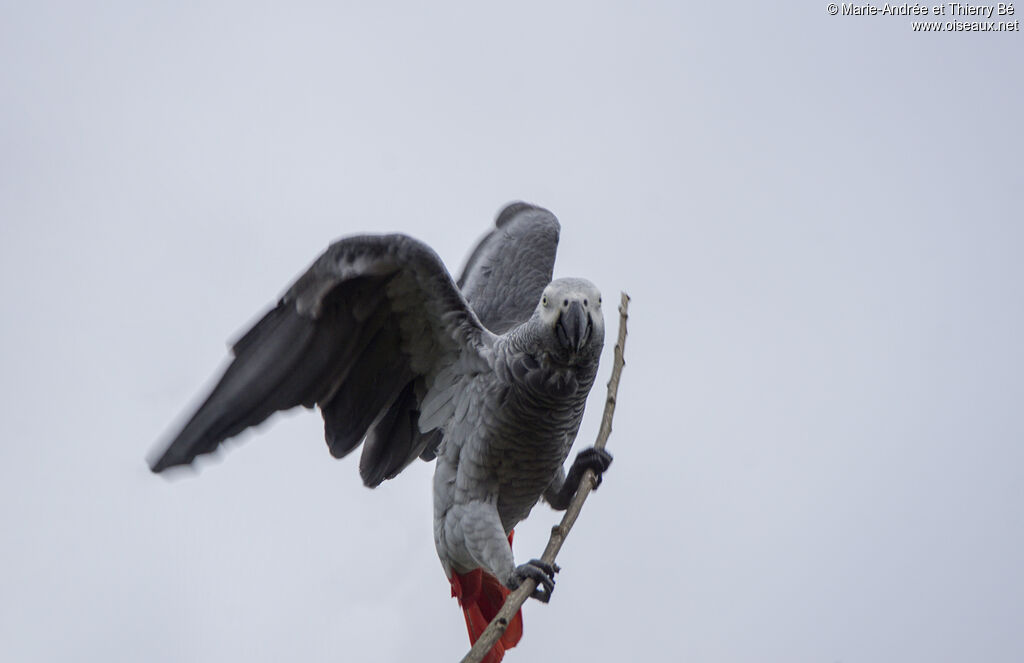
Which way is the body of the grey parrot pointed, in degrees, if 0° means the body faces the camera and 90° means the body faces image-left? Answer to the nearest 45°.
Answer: approximately 315°
